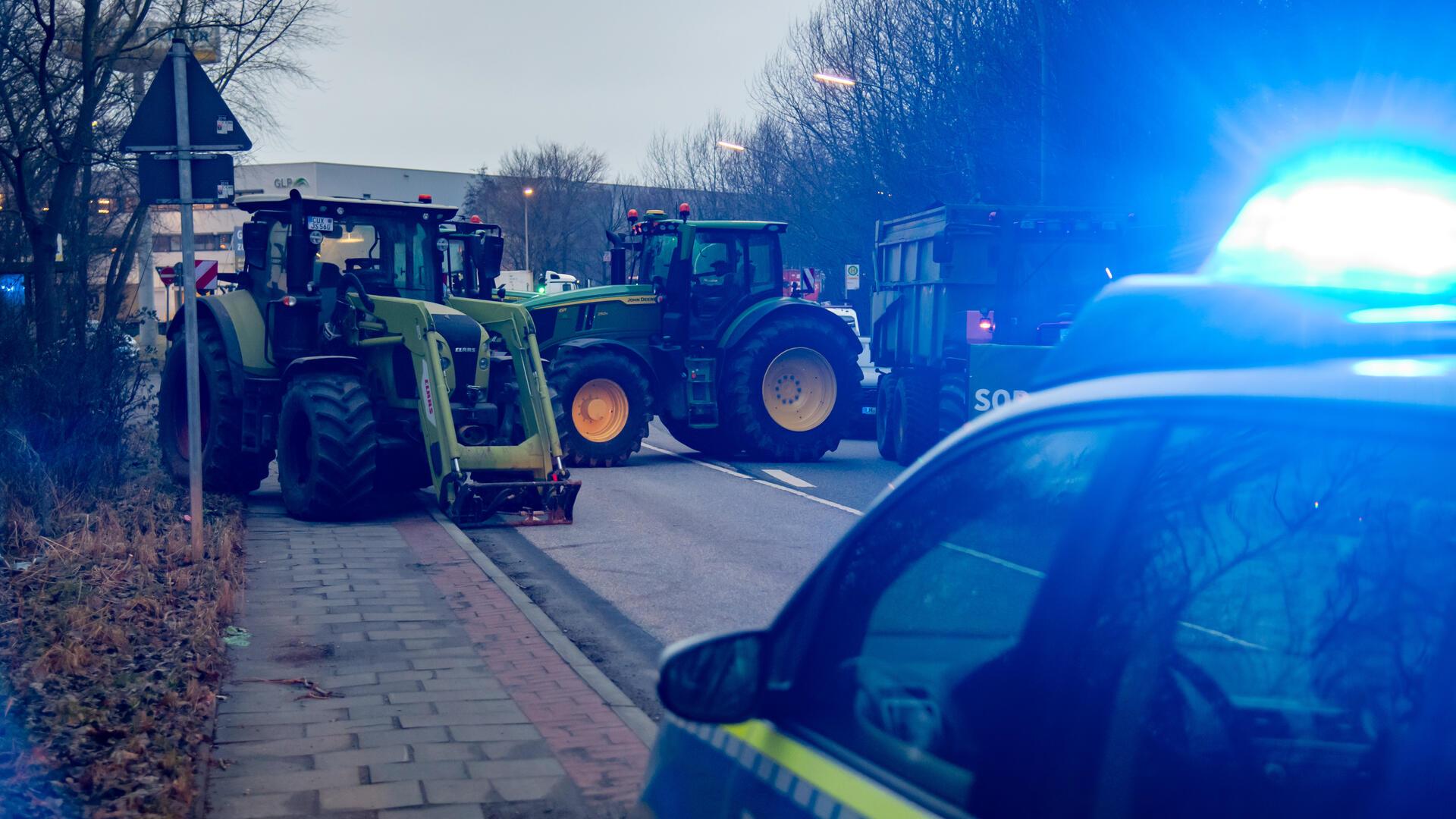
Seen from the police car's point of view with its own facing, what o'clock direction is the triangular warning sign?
The triangular warning sign is roughly at 12 o'clock from the police car.

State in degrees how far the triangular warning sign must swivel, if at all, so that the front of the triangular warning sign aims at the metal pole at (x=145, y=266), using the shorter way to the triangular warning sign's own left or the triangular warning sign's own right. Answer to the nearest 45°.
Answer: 0° — it already faces it

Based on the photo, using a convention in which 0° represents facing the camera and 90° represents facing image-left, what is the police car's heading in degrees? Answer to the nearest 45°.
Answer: approximately 135°

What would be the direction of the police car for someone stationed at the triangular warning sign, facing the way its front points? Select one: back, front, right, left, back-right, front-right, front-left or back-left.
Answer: back

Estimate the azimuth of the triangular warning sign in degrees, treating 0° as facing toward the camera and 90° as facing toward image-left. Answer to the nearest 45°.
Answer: approximately 180°

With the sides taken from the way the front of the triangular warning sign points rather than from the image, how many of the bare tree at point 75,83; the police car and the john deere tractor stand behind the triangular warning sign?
1

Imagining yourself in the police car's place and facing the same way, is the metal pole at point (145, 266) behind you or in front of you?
in front

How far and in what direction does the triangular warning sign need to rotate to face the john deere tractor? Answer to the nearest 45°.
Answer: approximately 45° to its right

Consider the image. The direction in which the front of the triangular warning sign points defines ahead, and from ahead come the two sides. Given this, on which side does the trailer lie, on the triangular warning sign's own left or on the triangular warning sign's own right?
on the triangular warning sign's own right

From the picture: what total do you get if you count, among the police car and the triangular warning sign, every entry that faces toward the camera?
0
